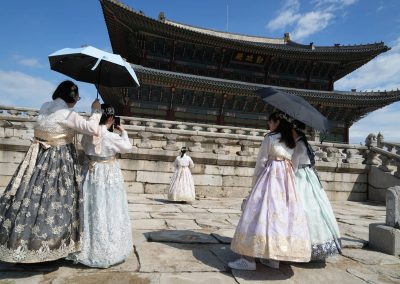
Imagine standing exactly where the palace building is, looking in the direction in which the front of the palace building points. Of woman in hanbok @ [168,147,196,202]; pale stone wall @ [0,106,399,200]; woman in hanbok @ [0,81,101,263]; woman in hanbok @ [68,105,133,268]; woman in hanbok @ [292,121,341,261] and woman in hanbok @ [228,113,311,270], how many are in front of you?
6

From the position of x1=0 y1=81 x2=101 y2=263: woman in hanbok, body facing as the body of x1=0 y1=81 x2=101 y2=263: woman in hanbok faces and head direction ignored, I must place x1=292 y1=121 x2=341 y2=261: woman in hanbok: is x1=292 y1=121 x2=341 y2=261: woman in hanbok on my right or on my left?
on my right

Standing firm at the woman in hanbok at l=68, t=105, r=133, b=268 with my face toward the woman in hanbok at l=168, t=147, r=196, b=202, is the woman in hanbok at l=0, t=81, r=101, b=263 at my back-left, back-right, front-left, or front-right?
back-left

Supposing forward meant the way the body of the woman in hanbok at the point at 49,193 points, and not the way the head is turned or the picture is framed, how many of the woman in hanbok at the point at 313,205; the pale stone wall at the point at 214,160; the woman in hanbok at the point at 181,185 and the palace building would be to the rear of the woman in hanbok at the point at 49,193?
0

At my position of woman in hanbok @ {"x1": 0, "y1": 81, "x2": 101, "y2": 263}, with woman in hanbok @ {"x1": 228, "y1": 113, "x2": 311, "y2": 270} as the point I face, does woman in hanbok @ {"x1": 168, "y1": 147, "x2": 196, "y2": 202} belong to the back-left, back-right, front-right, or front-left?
front-left

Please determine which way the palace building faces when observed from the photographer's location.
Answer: facing the viewer

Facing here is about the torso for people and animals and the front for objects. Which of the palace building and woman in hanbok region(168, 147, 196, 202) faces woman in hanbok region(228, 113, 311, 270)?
the palace building

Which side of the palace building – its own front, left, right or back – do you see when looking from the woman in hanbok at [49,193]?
front

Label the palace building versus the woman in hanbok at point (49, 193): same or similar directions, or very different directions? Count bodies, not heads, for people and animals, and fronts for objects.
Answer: very different directions

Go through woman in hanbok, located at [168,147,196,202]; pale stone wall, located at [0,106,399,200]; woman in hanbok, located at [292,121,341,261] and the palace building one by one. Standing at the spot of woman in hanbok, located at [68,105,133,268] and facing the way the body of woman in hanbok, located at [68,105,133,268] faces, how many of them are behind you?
0

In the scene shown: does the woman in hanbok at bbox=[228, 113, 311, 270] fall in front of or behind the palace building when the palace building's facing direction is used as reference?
in front

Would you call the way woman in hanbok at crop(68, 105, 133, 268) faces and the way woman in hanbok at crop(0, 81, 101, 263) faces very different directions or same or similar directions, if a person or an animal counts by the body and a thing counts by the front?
same or similar directions

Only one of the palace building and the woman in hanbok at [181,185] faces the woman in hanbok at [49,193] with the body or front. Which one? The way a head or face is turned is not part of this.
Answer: the palace building

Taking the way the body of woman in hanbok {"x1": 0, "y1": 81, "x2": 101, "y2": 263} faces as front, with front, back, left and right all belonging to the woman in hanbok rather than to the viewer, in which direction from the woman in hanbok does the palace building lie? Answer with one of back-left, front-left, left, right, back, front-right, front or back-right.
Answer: front

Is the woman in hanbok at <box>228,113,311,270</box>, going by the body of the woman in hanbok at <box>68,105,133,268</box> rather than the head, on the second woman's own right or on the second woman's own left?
on the second woman's own right
